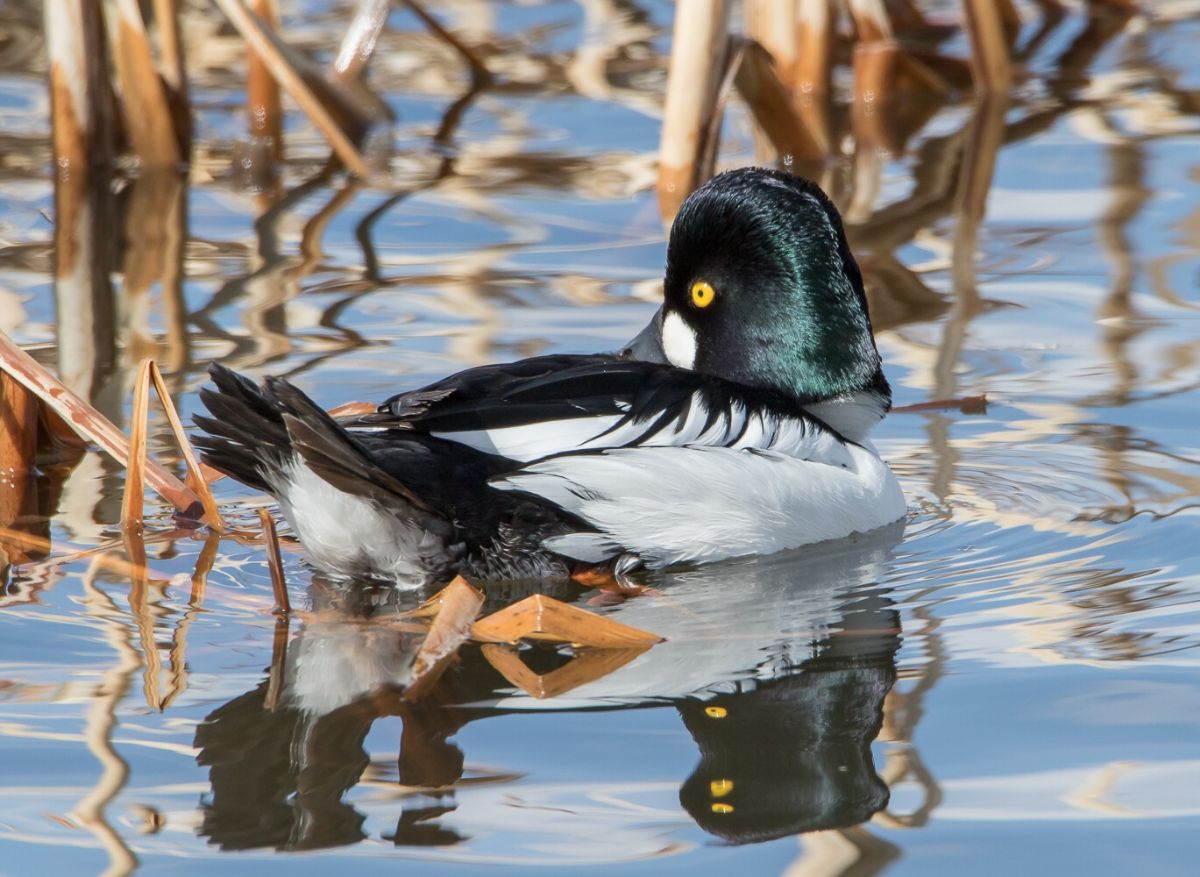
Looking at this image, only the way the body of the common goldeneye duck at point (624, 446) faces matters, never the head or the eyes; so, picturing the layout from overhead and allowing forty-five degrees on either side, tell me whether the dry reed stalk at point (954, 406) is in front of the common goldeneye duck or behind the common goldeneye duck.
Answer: in front

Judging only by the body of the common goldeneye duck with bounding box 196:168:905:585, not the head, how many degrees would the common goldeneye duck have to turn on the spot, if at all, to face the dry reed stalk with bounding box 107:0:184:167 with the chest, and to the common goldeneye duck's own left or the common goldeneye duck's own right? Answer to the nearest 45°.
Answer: approximately 90° to the common goldeneye duck's own left

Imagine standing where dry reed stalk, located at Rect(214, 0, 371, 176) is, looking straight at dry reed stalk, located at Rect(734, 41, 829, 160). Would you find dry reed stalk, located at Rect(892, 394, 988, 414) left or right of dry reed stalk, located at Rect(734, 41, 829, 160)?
right

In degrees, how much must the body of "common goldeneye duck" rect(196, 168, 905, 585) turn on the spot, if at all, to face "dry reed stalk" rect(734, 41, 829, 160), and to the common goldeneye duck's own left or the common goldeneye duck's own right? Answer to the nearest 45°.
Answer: approximately 45° to the common goldeneye duck's own left

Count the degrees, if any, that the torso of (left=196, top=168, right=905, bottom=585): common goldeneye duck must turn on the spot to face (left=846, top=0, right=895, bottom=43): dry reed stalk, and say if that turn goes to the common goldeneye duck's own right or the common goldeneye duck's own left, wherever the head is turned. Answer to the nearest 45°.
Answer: approximately 45° to the common goldeneye duck's own left

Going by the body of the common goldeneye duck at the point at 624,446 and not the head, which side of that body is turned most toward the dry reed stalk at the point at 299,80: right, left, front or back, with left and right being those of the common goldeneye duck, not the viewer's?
left

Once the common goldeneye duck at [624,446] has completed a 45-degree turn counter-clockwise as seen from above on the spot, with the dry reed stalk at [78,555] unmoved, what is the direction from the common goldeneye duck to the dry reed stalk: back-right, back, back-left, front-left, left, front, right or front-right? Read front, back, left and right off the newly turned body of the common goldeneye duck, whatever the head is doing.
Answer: left

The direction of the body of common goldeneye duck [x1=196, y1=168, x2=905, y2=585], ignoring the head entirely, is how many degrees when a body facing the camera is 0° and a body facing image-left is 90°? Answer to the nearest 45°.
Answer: approximately 225°

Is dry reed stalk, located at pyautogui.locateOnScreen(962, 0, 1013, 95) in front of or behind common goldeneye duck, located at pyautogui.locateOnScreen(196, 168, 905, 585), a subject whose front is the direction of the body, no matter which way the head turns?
in front

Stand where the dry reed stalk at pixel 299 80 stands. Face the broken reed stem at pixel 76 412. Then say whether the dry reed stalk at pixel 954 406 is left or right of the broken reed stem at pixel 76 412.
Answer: left
